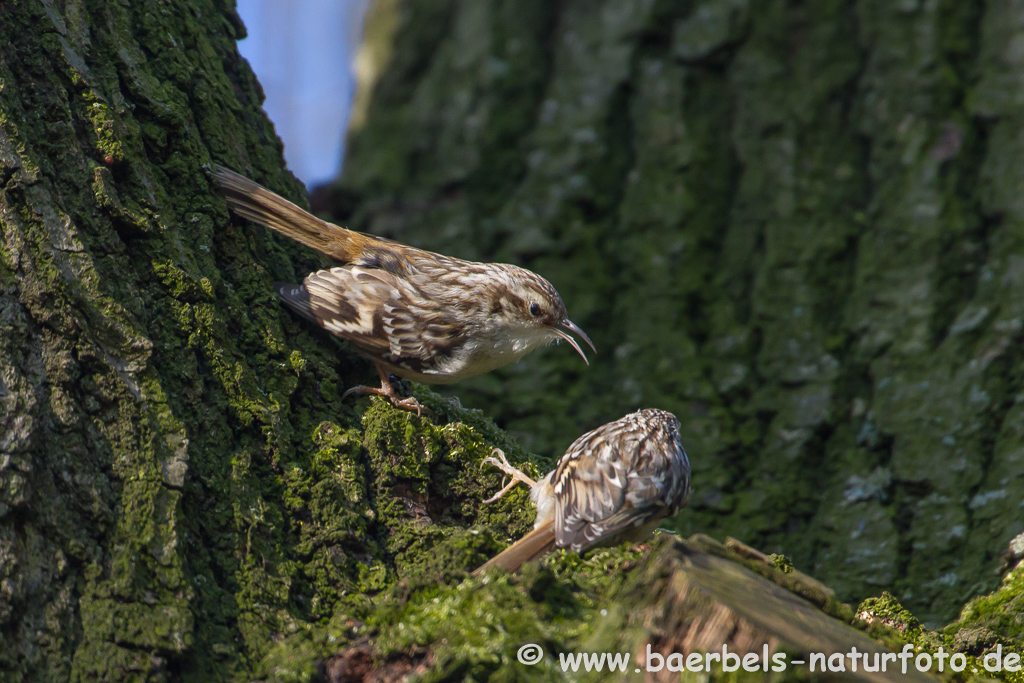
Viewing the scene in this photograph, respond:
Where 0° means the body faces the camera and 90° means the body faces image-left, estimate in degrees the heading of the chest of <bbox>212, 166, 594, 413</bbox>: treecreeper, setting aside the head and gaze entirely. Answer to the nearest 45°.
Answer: approximately 270°

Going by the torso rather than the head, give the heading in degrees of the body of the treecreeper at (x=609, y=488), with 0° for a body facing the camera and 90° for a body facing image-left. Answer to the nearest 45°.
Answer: approximately 225°
